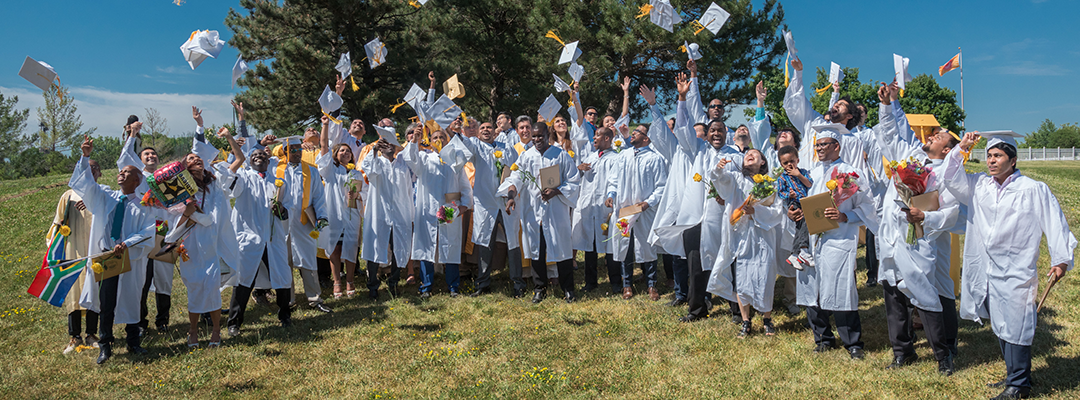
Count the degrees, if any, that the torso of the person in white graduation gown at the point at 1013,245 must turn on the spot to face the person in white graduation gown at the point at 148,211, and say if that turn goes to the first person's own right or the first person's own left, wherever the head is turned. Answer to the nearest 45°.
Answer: approximately 45° to the first person's own right

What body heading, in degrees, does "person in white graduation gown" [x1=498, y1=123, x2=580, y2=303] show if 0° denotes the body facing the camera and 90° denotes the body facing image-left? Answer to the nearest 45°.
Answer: approximately 0°

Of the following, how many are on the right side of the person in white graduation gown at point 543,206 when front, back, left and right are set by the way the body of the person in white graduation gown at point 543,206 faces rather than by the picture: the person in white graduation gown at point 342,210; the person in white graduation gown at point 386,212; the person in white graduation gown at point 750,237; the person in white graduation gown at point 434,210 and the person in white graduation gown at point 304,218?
4

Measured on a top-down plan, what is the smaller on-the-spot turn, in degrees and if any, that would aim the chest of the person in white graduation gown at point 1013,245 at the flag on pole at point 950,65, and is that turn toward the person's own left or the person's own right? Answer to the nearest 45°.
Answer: approximately 135° to the person's own right

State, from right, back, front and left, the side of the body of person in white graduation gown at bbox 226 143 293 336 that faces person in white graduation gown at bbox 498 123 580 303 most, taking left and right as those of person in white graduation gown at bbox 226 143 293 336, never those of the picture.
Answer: left

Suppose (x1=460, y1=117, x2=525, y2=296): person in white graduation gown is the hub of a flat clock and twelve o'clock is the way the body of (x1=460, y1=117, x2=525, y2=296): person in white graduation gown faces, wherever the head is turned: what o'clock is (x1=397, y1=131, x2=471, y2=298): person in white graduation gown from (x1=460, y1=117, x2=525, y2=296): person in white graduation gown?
(x1=397, y1=131, x2=471, y2=298): person in white graduation gown is roughly at 3 o'clock from (x1=460, y1=117, x2=525, y2=296): person in white graduation gown.

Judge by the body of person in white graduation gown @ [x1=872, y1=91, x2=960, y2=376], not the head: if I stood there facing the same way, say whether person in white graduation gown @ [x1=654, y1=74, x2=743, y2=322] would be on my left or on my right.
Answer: on my right

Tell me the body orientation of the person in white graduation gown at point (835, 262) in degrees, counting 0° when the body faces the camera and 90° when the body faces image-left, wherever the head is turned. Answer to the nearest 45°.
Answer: approximately 45°
